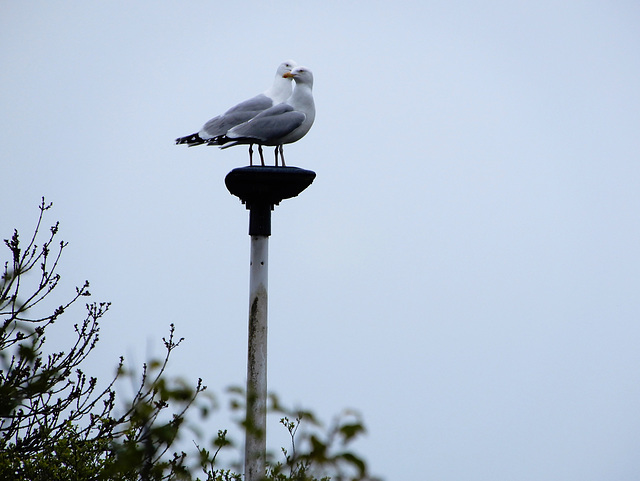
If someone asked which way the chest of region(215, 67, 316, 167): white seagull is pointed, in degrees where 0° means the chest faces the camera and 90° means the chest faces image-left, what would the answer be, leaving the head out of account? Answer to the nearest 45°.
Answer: approximately 270°

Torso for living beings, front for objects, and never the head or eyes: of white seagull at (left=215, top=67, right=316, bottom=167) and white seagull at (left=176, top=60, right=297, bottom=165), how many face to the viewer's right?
2

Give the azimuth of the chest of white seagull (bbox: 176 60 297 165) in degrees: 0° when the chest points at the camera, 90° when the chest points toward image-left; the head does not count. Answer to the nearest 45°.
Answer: approximately 270°
